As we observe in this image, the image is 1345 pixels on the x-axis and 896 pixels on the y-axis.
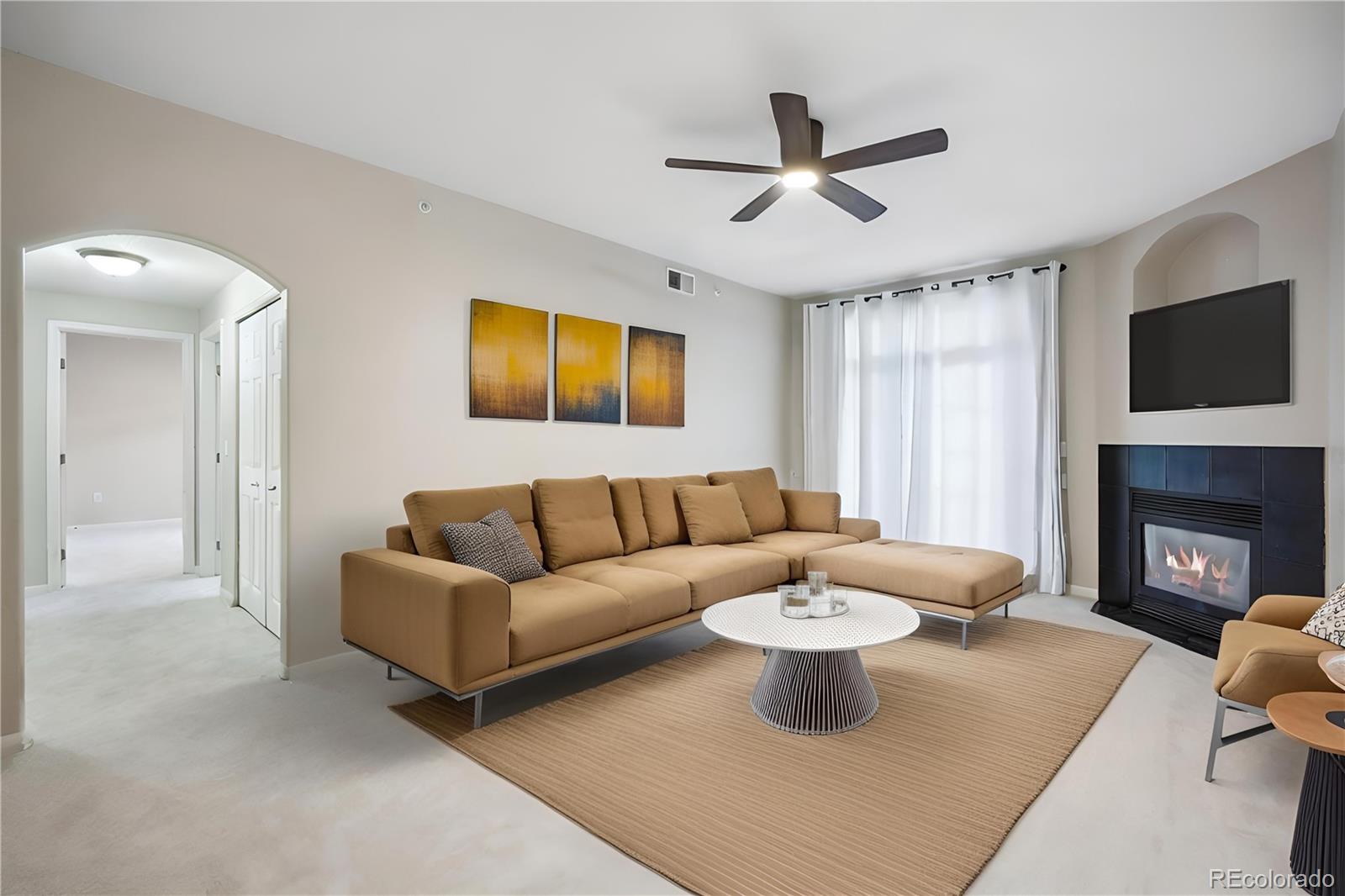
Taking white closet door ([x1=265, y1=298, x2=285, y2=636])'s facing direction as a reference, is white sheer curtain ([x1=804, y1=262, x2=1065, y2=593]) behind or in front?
behind

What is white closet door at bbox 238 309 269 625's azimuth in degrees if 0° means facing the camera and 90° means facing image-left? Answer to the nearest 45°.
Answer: approximately 90°

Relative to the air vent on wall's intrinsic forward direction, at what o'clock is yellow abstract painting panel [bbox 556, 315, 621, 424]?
The yellow abstract painting panel is roughly at 3 o'clock from the air vent on wall.

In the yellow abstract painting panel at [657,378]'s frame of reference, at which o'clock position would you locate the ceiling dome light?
The ceiling dome light is roughly at 4 o'clock from the yellow abstract painting panel.

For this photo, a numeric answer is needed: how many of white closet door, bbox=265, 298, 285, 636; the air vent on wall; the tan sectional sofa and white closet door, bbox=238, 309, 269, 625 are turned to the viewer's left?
2

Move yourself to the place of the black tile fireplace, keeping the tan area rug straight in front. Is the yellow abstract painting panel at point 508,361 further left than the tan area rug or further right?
right

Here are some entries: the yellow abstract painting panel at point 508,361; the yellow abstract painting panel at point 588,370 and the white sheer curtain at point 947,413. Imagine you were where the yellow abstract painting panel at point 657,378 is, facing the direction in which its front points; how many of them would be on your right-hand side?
2

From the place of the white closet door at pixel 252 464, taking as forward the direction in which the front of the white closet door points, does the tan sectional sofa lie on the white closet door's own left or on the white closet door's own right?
on the white closet door's own left

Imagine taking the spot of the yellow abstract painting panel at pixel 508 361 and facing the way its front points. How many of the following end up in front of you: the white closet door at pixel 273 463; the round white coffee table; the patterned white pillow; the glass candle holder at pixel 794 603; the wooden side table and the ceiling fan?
5

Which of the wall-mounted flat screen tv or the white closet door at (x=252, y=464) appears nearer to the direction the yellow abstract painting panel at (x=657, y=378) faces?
the wall-mounted flat screen tv

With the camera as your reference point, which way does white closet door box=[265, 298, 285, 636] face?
facing to the left of the viewer

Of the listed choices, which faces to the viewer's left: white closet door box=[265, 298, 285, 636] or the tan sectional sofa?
the white closet door

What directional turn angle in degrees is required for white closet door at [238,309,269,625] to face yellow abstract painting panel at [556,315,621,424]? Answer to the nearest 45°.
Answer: approximately 135° to its left

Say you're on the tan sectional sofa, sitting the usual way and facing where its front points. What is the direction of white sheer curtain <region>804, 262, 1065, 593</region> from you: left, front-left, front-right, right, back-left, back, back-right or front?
left
